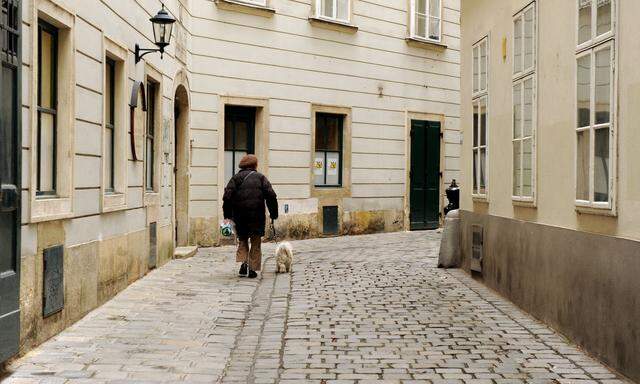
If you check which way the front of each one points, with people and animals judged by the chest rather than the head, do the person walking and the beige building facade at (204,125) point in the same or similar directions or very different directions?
very different directions

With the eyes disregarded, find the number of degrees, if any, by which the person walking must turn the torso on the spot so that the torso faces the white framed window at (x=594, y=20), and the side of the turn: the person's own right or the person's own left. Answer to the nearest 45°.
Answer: approximately 135° to the person's own right

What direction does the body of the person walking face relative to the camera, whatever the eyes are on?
away from the camera

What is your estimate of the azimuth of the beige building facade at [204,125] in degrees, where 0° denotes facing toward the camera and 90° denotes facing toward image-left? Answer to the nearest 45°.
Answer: approximately 0°
